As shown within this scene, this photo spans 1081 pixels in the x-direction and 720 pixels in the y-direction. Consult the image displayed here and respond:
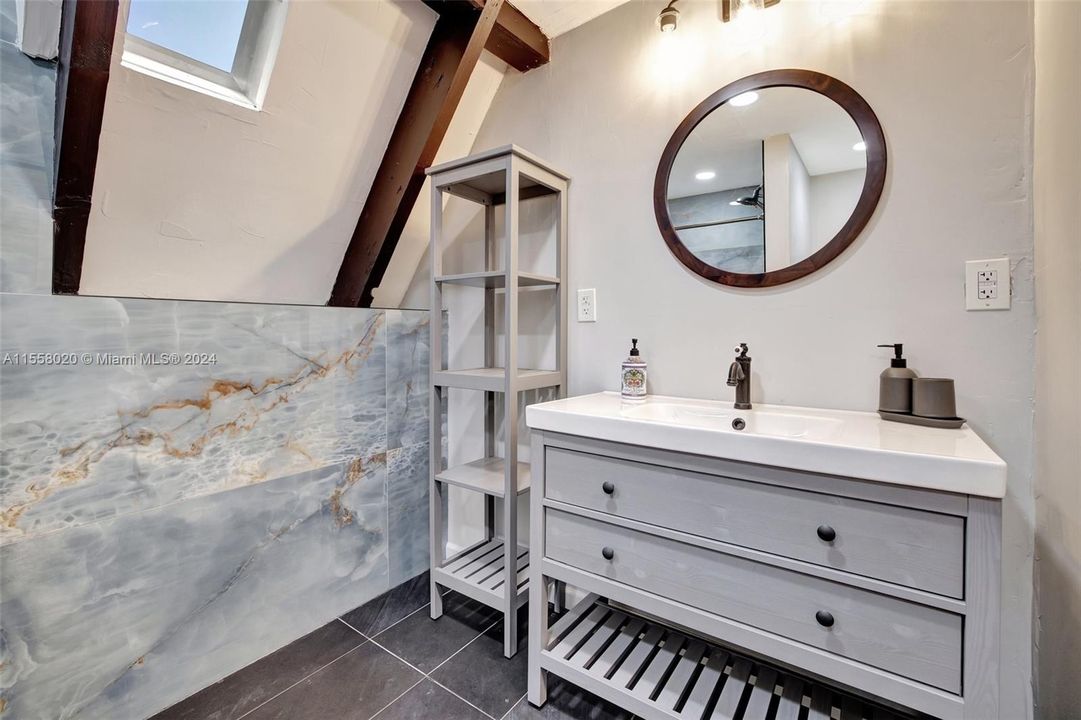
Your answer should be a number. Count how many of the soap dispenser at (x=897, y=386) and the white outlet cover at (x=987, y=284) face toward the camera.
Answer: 1

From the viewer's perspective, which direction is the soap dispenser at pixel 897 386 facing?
to the viewer's left

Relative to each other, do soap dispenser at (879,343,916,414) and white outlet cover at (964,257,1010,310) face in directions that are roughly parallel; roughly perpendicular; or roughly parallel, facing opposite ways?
roughly perpendicular

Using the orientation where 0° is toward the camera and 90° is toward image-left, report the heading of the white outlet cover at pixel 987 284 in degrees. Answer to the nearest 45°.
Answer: approximately 0°

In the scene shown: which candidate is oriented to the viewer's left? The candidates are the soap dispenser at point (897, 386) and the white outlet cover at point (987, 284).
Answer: the soap dispenser

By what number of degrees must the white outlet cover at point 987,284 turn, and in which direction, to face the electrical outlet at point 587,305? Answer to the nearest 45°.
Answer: approximately 90° to its right
